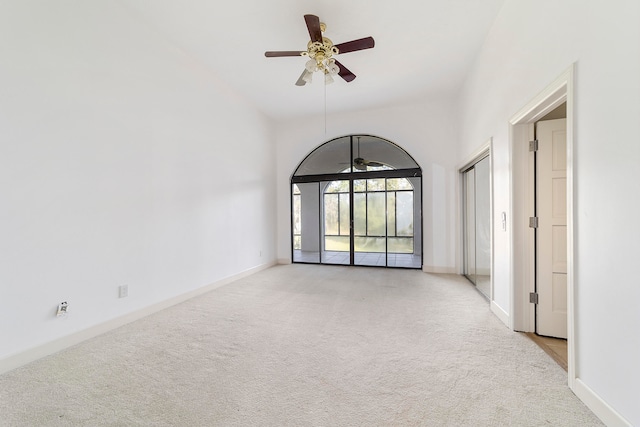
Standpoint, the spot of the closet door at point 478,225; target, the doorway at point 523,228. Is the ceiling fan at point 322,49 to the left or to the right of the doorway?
right

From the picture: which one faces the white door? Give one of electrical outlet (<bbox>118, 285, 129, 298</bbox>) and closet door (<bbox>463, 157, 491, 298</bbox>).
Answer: the electrical outlet

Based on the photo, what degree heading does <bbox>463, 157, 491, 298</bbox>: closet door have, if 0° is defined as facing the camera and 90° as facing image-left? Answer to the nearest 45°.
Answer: approximately 90°

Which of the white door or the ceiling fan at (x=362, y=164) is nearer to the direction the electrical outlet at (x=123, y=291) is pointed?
the white door

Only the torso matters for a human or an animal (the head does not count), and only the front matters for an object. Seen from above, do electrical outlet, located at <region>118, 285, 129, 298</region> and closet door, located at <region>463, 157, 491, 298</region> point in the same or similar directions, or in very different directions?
very different directions

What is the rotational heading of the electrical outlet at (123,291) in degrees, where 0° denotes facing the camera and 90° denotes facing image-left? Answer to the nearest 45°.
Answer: approximately 315°

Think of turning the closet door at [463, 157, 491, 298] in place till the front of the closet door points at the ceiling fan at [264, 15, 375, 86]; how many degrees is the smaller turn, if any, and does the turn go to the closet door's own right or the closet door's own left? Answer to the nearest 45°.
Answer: approximately 45° to the closet door's own left

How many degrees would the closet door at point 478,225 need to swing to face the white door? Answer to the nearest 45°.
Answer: approximately 90° to its left

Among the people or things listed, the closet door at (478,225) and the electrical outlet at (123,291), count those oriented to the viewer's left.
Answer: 1

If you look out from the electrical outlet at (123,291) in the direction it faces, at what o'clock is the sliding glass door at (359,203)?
The sliding glass door is roughly at 10 o'clock from the electrical outlet.

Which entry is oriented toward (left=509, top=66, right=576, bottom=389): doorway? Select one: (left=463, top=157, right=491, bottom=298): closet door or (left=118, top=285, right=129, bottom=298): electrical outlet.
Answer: the electrical outlet

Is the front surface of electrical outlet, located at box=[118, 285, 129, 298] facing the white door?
yes

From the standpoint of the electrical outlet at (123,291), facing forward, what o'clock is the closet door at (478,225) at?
The closet door is roughly at 11 o'clock from the electrical outlet.
